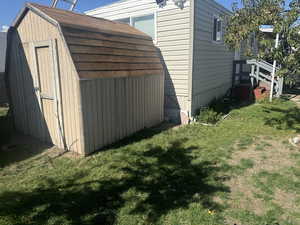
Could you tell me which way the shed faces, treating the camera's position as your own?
facing the viewer and to the left of the viewer

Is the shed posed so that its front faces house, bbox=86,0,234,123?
no

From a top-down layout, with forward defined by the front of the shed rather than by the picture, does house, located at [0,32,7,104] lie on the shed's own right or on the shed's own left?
on the shed's own right

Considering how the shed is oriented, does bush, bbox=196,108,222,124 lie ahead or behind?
behind

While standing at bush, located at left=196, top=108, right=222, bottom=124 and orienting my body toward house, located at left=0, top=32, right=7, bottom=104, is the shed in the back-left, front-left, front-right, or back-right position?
front-left
